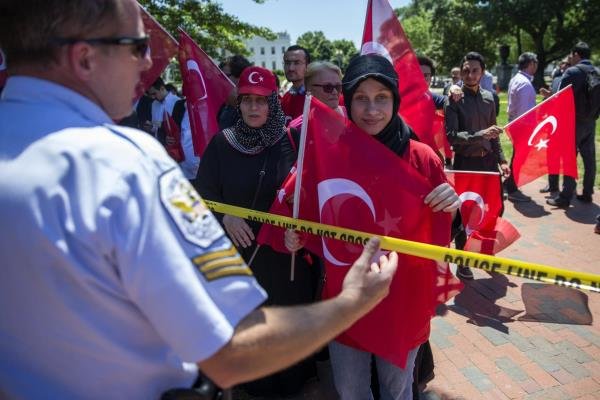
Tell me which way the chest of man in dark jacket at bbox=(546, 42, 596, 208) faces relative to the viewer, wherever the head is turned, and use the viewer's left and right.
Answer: facing to the left of the viewer

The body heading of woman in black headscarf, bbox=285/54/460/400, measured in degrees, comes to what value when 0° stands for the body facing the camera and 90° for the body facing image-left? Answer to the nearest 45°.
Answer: approximately 0°

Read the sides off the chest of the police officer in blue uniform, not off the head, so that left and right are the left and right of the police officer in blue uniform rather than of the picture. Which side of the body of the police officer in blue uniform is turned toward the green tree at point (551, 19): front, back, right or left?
front

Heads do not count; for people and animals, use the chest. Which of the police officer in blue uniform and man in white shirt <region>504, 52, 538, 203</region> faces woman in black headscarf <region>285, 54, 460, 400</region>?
the police officer in blue uniform

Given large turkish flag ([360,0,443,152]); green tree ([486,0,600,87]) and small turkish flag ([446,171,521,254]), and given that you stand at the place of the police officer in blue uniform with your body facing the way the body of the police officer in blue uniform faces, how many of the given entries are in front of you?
3

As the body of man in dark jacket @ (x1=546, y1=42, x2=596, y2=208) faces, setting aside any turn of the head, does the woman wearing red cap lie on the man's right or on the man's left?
on the man's left

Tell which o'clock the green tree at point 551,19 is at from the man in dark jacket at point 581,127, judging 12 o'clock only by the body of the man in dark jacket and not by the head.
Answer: The green tree is roughly at 3 o'clock from the man in dark jacket.
